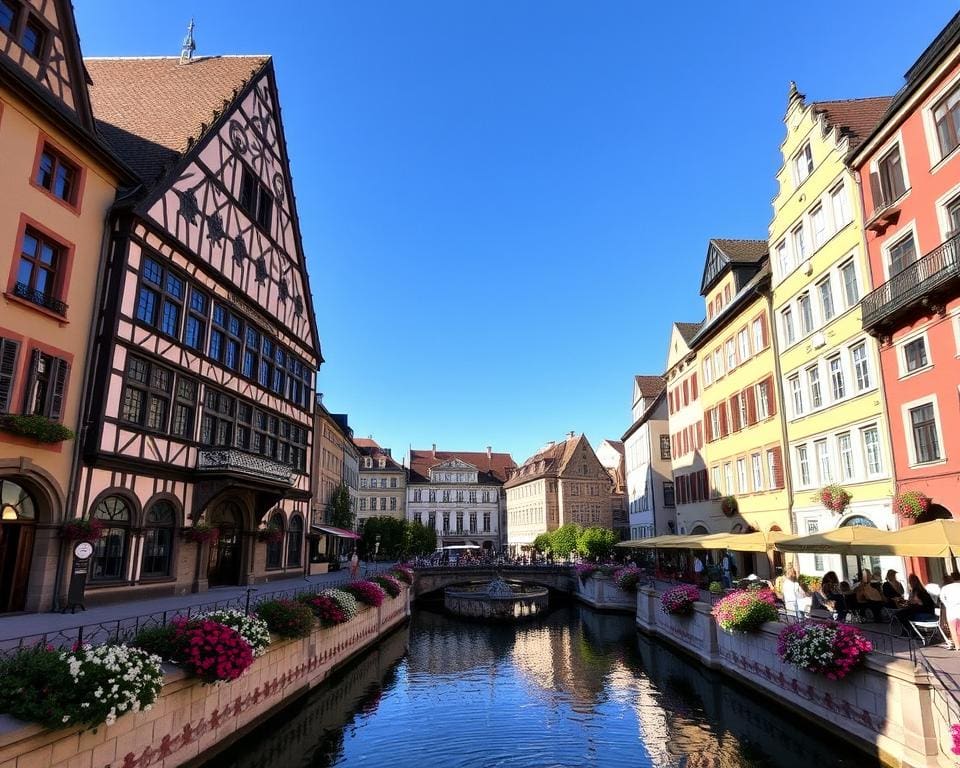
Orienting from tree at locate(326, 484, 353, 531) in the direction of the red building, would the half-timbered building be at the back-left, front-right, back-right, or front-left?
front-right

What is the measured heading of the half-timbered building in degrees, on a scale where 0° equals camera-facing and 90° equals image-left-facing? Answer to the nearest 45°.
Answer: approximately 315°

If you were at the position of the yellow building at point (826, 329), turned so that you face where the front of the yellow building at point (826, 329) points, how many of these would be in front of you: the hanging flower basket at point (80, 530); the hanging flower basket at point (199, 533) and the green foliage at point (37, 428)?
3

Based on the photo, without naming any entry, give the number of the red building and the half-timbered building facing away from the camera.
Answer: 0

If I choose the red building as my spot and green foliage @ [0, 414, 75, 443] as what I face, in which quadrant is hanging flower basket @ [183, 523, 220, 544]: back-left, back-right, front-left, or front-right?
front-right

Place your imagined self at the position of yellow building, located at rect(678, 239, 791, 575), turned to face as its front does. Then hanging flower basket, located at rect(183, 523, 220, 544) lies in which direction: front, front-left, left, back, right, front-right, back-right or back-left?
front

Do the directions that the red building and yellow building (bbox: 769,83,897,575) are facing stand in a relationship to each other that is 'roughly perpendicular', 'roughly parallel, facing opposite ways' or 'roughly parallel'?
roughly parallel

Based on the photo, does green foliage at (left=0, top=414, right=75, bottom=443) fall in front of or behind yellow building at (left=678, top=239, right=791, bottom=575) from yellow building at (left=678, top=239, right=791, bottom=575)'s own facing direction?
in front

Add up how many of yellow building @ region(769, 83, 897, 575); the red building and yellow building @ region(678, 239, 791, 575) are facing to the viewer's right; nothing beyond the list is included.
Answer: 0

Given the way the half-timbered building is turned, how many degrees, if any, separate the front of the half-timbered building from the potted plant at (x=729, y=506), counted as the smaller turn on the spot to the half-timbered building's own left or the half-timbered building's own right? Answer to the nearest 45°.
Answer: approximately 45° to the half-timbered building's own left

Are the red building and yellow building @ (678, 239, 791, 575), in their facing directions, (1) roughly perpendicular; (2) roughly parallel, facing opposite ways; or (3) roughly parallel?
roughly parallel

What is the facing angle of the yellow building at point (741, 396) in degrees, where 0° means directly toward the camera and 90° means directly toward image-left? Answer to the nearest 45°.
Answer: approximately 45°

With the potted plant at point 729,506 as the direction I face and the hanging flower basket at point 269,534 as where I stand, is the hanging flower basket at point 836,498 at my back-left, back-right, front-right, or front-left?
front-right

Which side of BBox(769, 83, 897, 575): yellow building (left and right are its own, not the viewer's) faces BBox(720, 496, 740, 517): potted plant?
right

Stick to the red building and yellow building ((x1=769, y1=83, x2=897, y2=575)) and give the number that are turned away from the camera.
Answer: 0

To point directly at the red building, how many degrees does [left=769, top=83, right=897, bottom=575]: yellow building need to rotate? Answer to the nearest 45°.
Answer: approximately 90° to its left

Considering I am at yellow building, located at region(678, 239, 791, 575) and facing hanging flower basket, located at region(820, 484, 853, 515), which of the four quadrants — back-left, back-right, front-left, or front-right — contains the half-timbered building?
front-right

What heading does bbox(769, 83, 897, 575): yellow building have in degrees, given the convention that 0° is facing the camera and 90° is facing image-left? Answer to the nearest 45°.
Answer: approximately 45°

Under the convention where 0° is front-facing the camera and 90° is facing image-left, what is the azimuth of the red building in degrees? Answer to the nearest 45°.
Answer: approximately 45°

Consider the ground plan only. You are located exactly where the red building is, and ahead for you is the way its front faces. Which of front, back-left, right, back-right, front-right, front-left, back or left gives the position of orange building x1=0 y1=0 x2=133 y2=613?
front
